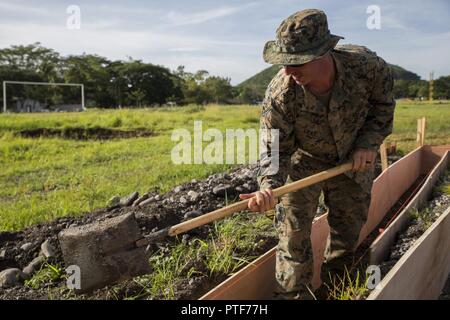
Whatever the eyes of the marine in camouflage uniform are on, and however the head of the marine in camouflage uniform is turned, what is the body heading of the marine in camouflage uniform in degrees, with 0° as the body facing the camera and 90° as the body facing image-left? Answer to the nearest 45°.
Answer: approximately 45°

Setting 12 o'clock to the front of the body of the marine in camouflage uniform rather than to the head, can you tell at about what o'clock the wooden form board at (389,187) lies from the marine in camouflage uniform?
The wooden form board is roughly at 5 o'clock from the marine in camouflage uniform.

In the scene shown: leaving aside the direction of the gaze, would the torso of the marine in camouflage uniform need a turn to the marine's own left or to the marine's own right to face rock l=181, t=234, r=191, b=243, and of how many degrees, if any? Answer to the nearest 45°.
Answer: approximately 90° to the marine's own right

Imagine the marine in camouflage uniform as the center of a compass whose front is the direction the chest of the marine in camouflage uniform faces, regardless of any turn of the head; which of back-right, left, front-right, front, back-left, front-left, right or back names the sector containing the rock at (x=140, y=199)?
right

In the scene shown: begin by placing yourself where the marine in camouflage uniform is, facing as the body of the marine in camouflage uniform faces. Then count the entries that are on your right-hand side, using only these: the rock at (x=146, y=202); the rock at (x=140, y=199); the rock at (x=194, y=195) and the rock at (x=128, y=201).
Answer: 4

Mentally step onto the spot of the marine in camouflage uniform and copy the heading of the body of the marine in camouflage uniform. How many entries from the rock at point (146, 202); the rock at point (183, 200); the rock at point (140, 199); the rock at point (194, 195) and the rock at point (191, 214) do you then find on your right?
5

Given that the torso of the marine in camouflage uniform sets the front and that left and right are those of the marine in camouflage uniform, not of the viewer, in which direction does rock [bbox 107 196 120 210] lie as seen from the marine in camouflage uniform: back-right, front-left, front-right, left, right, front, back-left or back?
right

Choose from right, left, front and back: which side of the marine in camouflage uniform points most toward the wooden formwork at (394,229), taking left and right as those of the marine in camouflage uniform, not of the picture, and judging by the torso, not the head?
back

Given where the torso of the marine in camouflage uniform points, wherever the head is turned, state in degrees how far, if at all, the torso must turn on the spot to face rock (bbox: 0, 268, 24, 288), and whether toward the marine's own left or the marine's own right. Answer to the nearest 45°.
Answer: approximately 45° to the marine's own right

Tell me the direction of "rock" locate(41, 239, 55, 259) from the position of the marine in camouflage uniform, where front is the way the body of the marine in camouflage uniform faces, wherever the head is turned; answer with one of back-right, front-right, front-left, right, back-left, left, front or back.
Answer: front-right
